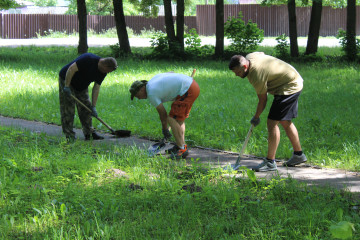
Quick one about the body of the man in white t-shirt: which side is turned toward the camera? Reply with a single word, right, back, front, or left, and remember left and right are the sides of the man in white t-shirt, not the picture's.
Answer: left

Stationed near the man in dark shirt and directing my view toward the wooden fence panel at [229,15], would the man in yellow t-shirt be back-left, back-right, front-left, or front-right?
back-right

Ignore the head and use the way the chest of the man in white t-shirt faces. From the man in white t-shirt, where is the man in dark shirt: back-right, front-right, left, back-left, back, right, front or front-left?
front-right

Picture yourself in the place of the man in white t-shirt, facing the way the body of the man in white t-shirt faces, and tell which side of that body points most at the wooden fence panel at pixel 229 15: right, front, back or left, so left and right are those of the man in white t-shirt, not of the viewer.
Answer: right

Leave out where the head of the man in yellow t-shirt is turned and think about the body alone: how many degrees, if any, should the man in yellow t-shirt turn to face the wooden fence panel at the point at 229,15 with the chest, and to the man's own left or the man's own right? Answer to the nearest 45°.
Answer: approximately 90° to the man's own right

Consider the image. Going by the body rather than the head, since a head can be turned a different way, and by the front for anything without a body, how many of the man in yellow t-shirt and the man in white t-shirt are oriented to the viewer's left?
2

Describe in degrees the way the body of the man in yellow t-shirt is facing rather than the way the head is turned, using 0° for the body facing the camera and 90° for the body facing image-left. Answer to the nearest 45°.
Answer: approximately 90°
